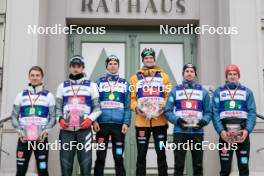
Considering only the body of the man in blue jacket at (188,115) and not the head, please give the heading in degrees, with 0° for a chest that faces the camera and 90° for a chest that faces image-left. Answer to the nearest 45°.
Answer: approximately 0°

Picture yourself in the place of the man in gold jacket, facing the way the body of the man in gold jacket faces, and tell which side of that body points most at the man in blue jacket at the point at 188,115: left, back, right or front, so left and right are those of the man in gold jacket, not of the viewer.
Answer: left

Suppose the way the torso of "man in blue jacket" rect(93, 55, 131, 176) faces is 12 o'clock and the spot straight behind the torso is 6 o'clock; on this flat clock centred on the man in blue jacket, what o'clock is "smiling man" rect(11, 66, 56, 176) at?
The smiling man is roughly at 3 o'clock from the man in blue jacket.

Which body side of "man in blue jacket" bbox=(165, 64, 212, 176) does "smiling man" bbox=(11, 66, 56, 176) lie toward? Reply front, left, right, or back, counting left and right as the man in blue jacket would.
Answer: right

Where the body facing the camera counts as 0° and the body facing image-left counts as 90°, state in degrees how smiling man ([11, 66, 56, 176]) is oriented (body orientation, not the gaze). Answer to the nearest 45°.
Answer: approximately 0°

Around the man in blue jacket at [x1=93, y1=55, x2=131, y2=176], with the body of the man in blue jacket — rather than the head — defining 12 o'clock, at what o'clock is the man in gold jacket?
The man in gold jacket is roughly at 9 o'clock from the man in blue jacket.

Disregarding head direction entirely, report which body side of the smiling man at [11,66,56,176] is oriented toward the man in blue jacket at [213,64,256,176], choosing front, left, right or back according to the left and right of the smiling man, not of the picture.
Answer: left

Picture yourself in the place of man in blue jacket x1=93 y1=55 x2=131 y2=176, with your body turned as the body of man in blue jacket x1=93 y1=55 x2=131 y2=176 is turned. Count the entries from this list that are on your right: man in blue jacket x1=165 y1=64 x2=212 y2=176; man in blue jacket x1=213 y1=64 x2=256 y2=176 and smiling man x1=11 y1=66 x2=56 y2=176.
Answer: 1
